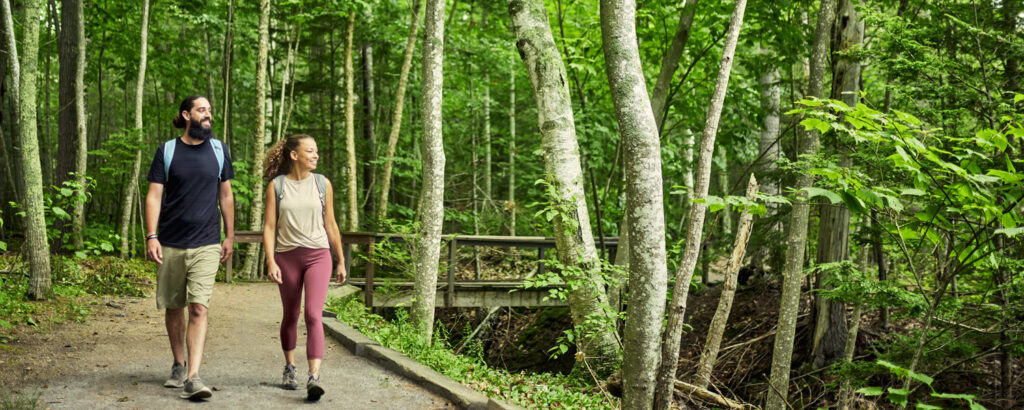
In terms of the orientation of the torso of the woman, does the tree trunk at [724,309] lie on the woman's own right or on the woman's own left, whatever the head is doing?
on the woman's own left

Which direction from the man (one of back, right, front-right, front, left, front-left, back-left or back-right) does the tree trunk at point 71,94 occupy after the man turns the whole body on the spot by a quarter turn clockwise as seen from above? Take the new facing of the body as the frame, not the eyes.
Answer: right

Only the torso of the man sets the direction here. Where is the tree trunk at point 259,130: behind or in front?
behind

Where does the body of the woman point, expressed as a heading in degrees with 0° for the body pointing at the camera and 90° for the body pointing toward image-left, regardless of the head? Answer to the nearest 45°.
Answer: approximately 0°

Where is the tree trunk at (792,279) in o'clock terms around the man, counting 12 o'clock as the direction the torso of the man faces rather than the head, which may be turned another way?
The tree trunk is roughly at 9 o'clock from the man.

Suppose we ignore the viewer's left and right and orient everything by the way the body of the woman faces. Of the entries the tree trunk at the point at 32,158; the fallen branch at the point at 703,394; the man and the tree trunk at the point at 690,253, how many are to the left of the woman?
2

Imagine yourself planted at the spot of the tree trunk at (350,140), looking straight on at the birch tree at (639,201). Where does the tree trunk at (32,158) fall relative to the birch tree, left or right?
right

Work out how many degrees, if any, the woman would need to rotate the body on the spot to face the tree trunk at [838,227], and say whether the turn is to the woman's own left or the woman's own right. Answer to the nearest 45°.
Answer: approximately 90° to the woman's own left

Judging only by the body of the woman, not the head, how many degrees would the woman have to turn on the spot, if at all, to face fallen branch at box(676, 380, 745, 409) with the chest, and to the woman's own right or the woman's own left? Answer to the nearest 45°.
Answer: approximately 90° to the woman's own left

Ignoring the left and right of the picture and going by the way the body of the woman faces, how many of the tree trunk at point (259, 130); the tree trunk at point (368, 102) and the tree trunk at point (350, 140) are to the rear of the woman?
3

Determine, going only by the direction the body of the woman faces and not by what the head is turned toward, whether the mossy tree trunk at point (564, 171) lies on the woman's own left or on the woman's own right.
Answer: on the woman's own left

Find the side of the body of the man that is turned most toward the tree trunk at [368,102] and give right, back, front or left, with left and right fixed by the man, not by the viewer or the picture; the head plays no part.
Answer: back
